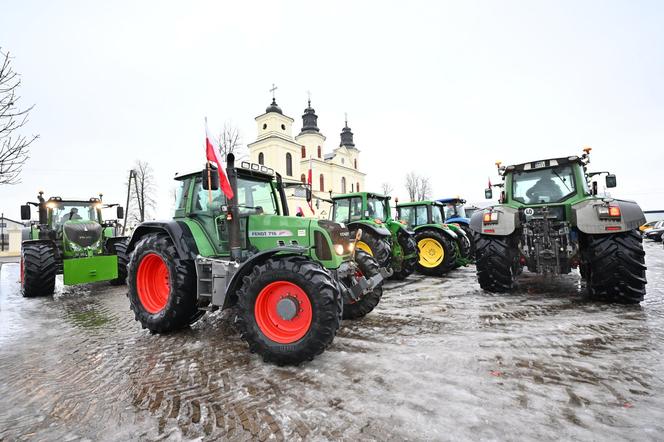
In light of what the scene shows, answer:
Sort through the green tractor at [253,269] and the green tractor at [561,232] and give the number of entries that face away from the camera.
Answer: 1

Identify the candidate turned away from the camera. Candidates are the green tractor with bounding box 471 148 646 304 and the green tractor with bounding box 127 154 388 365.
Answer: the green tractor with bounding box 471 148 646 304

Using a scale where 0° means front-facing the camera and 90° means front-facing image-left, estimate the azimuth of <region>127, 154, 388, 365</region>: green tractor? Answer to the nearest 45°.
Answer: approximately 315°

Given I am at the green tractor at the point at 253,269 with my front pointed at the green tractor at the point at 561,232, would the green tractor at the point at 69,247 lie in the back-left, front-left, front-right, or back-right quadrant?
back-left

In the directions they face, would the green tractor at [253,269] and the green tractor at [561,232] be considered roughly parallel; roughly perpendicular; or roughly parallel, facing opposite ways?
roughly perpendicular

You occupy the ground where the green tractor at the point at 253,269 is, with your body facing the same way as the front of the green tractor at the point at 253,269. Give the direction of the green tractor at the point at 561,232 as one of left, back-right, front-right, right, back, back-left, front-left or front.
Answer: front-left

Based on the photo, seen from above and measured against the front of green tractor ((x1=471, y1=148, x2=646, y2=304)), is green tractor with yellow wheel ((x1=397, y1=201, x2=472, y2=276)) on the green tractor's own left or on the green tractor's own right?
on the green tractor's own left

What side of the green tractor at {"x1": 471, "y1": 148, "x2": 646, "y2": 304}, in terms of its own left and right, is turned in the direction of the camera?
back

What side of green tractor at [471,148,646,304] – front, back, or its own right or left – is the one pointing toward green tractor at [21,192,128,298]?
left
